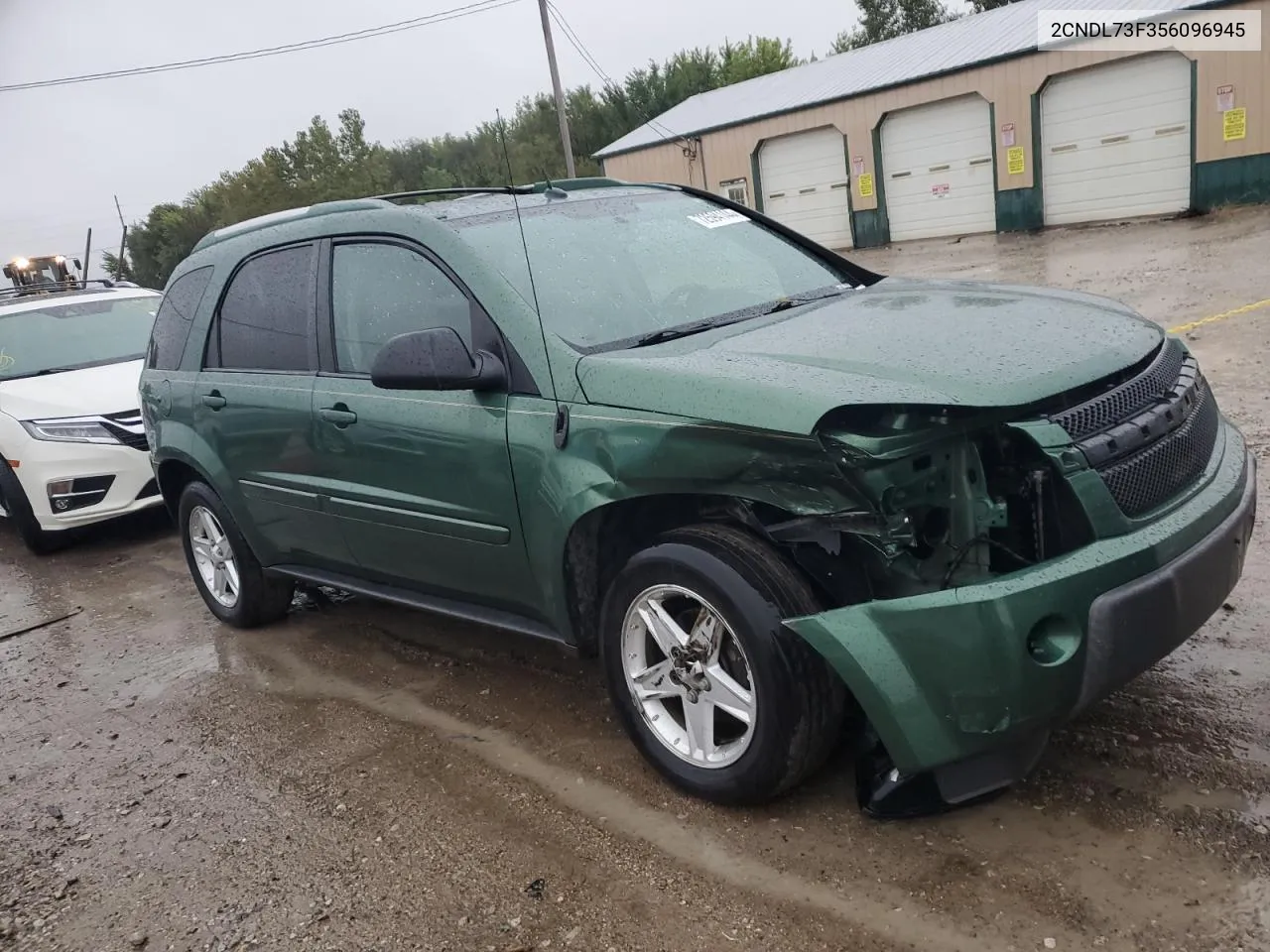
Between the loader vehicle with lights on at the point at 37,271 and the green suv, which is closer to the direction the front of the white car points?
the green suv

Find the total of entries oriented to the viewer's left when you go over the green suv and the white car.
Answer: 0

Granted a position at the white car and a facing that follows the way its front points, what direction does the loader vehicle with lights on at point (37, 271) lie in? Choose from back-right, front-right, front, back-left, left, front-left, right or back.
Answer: back-left

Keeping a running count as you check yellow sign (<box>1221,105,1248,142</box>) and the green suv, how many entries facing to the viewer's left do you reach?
0

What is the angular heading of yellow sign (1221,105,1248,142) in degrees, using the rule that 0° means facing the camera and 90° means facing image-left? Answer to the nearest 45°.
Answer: approximately 0°

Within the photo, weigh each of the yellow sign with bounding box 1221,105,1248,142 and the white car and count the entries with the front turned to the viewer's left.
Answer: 0

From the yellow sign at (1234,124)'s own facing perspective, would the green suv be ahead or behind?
ahead

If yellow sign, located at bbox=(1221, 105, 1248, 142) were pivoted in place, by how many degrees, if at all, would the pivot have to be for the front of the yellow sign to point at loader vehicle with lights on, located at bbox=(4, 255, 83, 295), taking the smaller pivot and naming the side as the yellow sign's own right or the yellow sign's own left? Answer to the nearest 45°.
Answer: approximately 45° to the yellow sign's own right

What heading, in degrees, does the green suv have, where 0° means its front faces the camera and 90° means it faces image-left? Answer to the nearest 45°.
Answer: approximately 315°

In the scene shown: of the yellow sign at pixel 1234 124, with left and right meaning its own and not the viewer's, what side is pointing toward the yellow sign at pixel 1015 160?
right

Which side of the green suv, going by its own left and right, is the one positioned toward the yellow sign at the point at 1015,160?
left

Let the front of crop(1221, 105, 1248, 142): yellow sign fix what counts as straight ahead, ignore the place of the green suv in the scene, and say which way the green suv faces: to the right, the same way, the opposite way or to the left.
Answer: to the left
